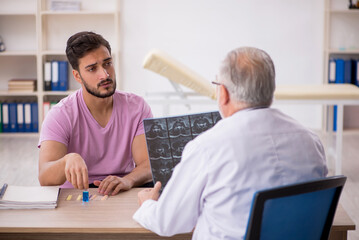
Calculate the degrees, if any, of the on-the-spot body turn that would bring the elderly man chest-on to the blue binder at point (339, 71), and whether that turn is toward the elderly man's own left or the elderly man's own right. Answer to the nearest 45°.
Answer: approximately 45° to the elderly man's own right

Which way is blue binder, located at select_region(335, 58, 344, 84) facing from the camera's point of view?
toward the camera

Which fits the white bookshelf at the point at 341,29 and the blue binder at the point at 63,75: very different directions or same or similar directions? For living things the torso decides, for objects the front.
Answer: same or similar directions

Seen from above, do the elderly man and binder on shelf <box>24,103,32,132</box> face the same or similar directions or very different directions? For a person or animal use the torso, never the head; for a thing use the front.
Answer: very different directions

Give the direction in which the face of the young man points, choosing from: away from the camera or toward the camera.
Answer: toward the camera

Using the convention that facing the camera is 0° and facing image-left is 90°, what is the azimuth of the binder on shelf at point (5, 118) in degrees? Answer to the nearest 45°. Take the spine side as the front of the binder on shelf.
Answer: approximately 0°

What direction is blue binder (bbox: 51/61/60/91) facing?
toward the camera

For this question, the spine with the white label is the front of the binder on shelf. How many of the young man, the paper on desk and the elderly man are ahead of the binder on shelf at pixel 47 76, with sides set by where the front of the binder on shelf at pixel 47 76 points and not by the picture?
3

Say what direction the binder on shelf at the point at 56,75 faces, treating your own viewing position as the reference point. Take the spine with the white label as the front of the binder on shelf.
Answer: facing the viewer

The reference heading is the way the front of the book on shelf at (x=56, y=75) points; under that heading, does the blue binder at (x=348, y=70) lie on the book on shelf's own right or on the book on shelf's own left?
on the book on shelf's own left

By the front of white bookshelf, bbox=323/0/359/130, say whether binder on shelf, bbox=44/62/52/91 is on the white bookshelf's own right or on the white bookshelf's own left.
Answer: on the white bookshelf's own right

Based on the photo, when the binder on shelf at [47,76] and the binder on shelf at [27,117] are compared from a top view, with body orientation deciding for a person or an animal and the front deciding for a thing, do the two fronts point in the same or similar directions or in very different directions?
same or similar directions

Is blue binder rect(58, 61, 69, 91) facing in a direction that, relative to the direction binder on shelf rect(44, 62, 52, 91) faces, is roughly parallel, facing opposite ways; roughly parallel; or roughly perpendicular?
roughly parallel
